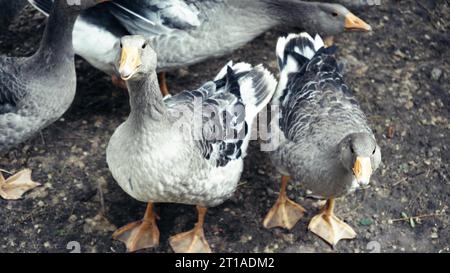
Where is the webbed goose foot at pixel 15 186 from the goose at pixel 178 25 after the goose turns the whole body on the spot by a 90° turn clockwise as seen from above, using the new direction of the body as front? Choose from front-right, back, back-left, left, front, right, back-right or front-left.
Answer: front-right

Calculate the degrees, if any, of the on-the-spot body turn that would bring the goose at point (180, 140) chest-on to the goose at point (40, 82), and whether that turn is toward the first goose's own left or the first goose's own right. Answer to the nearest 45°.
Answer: approximately 90° to the first goose's own right

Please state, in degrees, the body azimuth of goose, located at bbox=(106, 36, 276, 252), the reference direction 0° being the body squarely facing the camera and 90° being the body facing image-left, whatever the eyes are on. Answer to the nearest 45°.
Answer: approximately 45°

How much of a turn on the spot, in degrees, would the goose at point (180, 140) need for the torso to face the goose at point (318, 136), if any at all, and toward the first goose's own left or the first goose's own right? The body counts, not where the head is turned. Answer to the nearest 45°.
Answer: approximately 135° to the first goose's own left

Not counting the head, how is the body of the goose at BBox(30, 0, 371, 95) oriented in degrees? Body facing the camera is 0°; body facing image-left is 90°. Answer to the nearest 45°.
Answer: approximately 270°

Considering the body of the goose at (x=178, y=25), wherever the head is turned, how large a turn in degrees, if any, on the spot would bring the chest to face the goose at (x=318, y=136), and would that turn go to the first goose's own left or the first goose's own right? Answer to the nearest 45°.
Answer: approximately 45° to the first goose's own right

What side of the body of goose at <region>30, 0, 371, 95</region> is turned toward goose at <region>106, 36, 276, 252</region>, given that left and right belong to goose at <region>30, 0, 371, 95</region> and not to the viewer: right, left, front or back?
right
